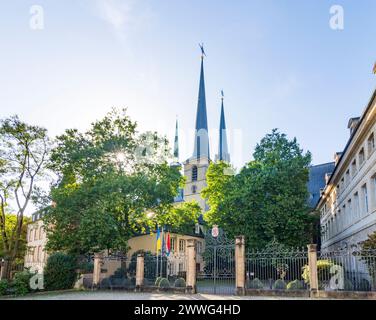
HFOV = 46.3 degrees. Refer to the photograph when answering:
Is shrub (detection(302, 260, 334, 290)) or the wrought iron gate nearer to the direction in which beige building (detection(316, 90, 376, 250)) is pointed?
the wrought iron gate

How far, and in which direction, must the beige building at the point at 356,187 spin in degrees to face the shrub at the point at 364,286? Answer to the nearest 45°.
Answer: approximately 90° to its left

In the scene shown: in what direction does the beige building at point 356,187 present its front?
to the viewer's left

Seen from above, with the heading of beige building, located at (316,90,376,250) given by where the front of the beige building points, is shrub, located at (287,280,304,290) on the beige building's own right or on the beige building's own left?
on the beige building's own left

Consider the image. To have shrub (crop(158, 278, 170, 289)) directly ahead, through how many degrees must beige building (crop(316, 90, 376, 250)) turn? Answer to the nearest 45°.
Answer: approximately 45° to its left

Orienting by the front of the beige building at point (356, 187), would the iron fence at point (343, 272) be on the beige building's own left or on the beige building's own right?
on the beige building's own left

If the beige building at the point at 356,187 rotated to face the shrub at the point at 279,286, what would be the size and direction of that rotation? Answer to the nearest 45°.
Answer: approximately 45° to its left

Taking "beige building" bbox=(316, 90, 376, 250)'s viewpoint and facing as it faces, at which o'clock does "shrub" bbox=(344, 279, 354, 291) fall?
The shrub is roughly at 9 o'clock from the beige building.
